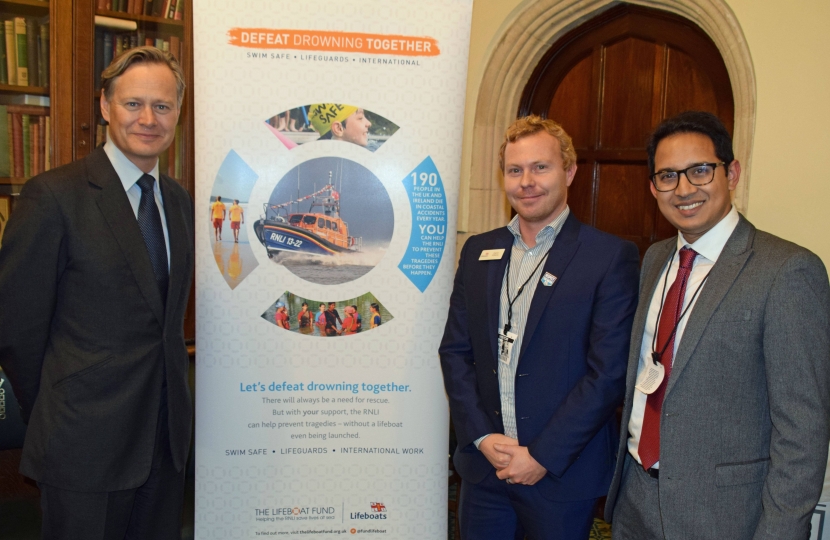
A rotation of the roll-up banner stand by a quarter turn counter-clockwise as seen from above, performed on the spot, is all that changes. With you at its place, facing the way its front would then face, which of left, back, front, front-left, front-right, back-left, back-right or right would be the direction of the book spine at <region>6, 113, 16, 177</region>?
back-left

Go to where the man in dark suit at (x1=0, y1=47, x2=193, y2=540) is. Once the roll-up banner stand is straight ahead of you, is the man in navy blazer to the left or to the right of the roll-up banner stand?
right

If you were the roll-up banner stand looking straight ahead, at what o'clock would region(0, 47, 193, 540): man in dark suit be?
The man in dark suit is roughly at 2 o'clock from the roll-up banner stand.

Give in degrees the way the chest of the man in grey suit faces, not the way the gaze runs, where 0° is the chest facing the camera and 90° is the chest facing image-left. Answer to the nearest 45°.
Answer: approximately 45°

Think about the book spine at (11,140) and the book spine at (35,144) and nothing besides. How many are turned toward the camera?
2

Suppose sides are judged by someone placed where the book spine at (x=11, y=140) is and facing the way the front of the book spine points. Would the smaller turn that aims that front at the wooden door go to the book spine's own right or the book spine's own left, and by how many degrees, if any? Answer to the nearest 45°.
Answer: approximately 45° to the book spine's own left

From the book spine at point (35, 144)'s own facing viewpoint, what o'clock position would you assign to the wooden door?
The wooden door is roughly at 10 o'clock from the book spine.

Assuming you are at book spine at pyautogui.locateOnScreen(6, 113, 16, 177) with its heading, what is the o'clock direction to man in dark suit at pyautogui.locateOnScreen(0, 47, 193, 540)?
The man in dark suit is roughly at 12 o'clock from the book spine.
